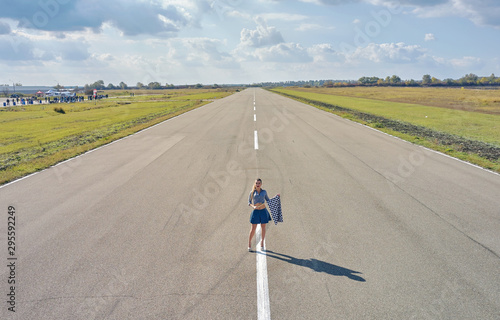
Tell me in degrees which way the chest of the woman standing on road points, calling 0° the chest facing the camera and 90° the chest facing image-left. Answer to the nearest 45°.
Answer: approximately 0°
